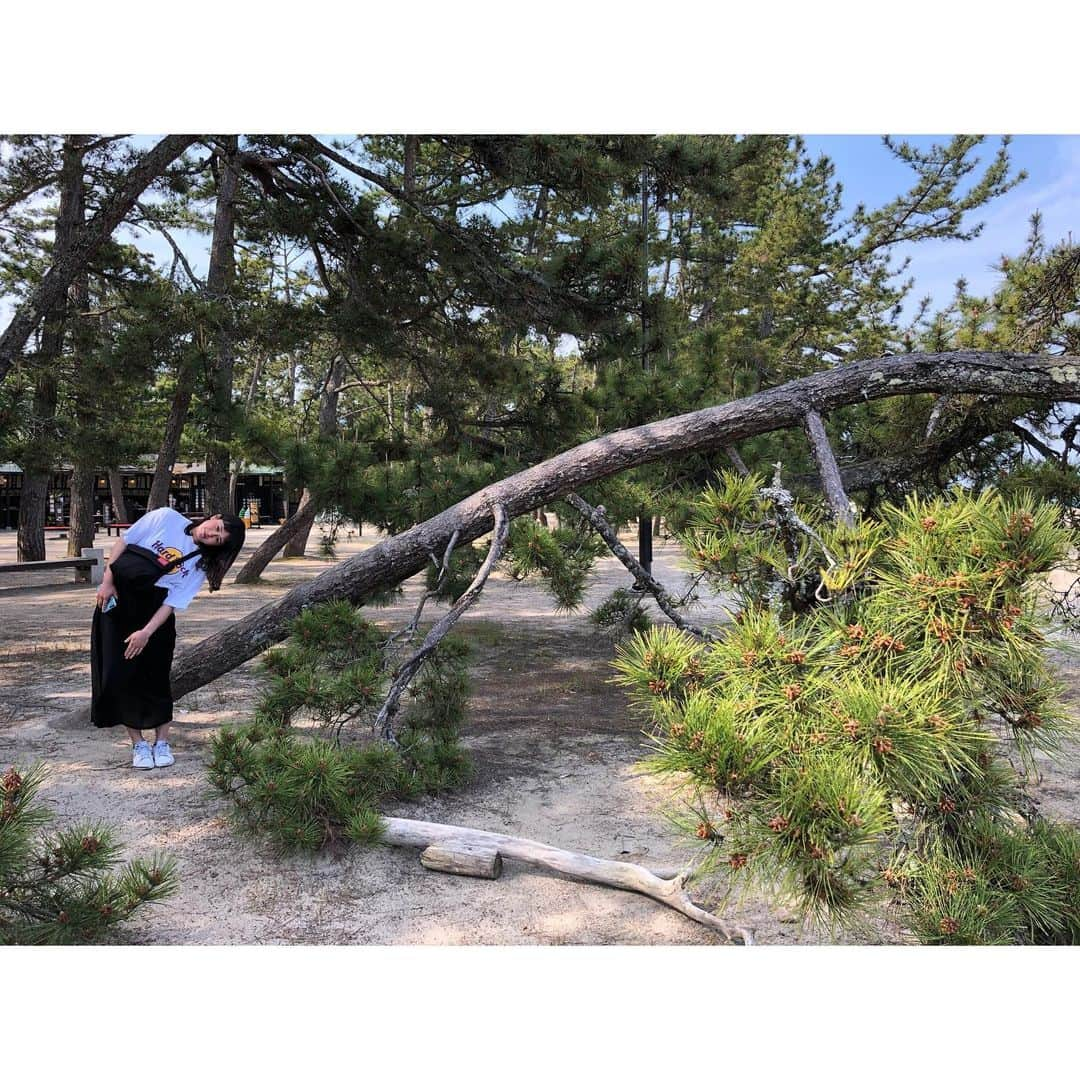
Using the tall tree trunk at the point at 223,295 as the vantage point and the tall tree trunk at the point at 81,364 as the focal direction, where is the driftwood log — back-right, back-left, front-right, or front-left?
back-left

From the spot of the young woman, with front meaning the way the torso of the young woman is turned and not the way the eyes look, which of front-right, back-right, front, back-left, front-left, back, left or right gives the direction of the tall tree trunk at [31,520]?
back

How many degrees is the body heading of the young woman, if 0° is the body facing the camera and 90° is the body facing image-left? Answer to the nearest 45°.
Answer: approximately 0°

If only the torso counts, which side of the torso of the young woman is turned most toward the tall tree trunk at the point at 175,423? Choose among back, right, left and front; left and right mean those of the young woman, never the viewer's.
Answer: back

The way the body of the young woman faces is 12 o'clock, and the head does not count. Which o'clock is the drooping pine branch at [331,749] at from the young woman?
The drooping pine branch is roughly at 11 o'clock from the young woman.

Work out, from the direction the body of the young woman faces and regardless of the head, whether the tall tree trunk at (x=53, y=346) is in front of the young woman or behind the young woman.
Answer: behind

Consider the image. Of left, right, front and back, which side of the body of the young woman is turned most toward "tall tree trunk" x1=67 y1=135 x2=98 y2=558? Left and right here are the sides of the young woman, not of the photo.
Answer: back

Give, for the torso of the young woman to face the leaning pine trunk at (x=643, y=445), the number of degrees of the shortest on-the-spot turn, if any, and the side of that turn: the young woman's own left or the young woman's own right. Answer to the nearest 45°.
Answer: approximately 45° to the young woman's own left

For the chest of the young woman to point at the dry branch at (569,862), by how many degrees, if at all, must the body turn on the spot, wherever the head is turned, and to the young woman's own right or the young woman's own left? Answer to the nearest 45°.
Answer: approximately 45° to the young woman's own left

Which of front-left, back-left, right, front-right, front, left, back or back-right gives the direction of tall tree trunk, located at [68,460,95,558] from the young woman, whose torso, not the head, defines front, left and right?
back

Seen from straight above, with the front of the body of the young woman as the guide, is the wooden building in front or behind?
behind
